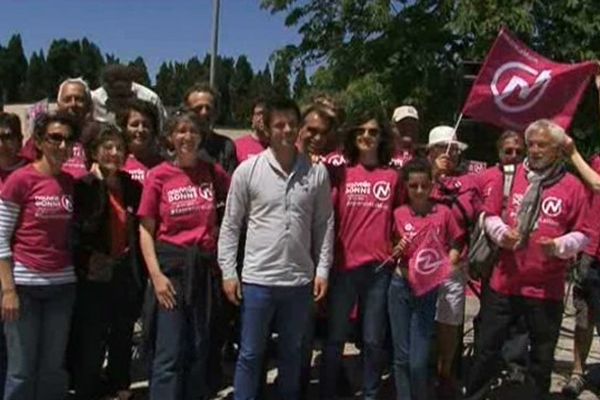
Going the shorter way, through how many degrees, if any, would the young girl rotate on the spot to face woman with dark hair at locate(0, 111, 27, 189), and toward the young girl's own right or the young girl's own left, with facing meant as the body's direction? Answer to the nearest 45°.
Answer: approximately 90° to the young girl's own right

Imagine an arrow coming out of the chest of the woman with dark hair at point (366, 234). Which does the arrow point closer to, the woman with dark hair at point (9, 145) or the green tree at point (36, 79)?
the woman with dark hair

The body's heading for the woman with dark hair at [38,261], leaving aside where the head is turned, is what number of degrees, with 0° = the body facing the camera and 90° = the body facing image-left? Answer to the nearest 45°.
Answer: approximately 315°

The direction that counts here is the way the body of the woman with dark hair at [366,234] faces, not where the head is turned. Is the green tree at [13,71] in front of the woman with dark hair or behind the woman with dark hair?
behind

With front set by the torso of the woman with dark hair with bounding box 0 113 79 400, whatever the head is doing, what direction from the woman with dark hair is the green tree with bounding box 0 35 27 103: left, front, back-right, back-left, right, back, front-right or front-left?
back-left

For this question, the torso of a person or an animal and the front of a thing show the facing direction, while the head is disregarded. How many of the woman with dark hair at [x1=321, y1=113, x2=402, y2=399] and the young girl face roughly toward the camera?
2

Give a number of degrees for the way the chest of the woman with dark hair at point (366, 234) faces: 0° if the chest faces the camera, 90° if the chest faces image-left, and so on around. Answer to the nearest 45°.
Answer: approximately 0°

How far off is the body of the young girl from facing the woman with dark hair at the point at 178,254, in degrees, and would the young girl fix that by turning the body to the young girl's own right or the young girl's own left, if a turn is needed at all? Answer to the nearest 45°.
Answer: approximately 90° to the young girl's own right

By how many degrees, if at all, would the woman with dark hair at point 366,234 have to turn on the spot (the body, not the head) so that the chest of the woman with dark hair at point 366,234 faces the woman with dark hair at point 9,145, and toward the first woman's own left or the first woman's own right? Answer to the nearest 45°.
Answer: approximately 90° to the first woman's own right
